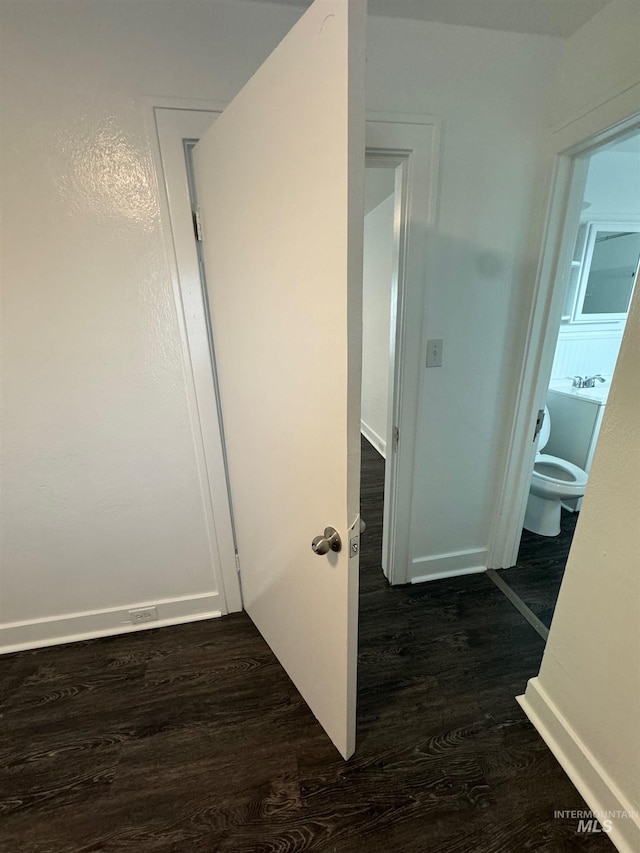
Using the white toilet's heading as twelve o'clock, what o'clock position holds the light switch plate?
The light switch plate is roughly at 4 o'clock from the white toilet.

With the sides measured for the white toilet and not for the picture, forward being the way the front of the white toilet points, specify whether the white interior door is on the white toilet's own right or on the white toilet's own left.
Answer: on the white toilet's own right

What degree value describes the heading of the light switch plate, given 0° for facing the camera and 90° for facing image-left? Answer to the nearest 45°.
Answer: approximately 0°

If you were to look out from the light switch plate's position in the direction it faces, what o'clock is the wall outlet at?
The wall outlet is roughly at 2 o'clock from the light switch plate.

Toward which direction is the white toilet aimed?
to the viewer's right

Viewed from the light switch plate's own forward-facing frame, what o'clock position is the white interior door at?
The white interior door is roughly at 1 o'clock from the light switch plate.

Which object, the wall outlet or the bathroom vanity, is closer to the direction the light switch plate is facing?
the wall outlet

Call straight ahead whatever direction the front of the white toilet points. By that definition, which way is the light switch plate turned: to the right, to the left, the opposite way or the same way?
to the right

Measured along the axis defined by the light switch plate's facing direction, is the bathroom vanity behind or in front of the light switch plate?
behind
